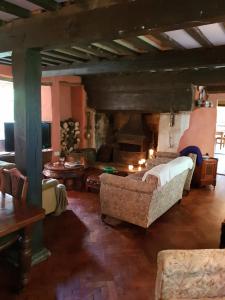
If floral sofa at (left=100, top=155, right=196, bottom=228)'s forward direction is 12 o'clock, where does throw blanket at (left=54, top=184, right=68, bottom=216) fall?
The throw blanket is roughly at 11 o'clock from the floral sofa.

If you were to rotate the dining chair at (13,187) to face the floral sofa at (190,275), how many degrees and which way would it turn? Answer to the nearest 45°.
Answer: approximately 90° to its left

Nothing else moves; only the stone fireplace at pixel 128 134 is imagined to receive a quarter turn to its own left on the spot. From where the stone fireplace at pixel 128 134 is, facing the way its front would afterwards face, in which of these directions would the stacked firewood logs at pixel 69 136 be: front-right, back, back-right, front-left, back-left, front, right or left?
back

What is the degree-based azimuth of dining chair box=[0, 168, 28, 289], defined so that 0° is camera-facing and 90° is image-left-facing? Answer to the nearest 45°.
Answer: approximately 45°

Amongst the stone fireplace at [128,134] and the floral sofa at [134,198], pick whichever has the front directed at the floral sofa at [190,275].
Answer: the stone fireplace

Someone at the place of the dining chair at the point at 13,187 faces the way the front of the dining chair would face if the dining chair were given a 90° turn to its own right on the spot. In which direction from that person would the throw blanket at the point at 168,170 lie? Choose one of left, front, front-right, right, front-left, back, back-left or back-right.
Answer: back-right

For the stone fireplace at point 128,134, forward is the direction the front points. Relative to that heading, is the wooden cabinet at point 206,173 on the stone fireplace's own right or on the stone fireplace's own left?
on the stone fireplace's own left

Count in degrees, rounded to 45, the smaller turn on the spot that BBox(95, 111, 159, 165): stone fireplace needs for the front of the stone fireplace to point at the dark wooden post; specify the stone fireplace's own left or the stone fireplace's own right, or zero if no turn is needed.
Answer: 0° — it already faces it

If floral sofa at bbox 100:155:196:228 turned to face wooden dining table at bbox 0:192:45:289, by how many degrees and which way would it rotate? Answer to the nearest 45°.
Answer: approximately 90° to its left

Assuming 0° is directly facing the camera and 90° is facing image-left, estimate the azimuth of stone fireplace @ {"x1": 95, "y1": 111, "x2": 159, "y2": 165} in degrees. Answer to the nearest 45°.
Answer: approximately 0°

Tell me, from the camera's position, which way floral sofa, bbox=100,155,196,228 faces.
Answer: facing away from the viewer and to the left of the viewer

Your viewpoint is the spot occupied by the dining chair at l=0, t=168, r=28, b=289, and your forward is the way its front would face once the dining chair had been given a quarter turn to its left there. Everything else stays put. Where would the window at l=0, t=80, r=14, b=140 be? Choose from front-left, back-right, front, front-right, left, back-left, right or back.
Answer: back-left

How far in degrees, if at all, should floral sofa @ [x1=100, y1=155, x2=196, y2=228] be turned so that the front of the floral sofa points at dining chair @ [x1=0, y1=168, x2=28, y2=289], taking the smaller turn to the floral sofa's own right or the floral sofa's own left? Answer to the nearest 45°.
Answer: approximately 90° to the floral sofa's own left

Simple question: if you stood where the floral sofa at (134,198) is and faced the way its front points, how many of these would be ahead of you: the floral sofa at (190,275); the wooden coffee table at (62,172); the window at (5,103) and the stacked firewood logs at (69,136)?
3

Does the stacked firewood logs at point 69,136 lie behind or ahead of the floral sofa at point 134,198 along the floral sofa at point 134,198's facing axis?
ahead

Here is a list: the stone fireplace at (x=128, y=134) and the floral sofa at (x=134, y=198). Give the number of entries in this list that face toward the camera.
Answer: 1

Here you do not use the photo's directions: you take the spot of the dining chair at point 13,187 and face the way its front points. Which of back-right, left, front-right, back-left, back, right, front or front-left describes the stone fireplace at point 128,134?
back

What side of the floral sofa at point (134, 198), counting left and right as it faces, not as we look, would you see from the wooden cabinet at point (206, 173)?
right
